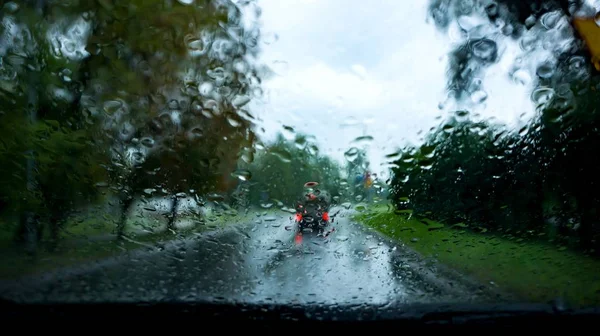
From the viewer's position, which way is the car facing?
facing away from the viewer
